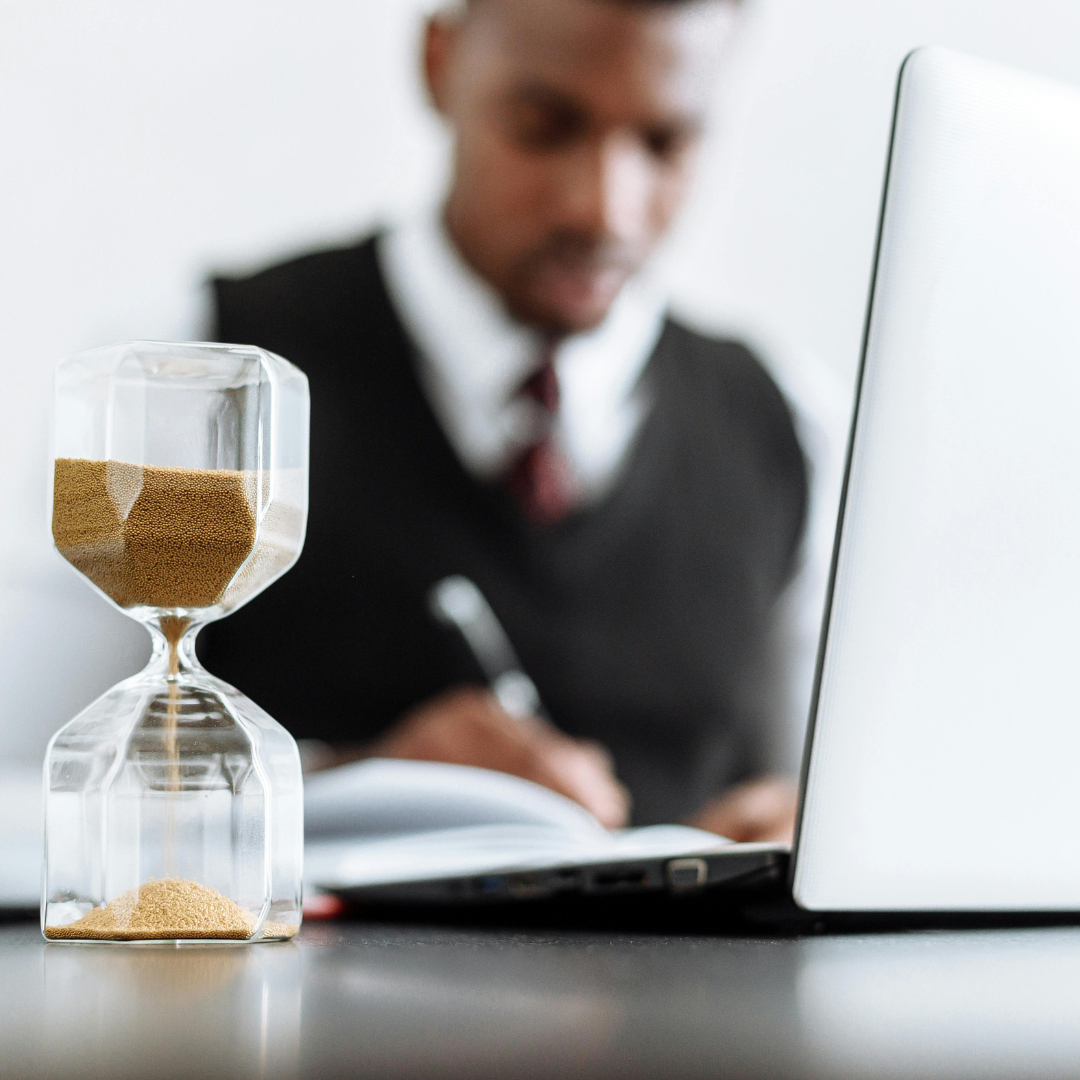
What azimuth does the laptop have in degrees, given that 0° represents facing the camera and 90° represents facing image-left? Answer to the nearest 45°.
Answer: approximately 135°

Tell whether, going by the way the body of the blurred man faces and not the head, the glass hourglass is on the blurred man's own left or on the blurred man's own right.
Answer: on the blurred man's own right

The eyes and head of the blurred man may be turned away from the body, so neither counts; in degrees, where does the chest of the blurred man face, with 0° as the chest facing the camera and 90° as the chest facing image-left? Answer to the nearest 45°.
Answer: approximately 315°
